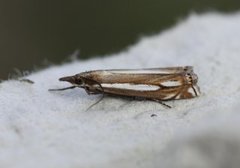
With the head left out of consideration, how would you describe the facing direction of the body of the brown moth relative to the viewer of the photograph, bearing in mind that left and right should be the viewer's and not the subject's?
facing to the left of the viewer
